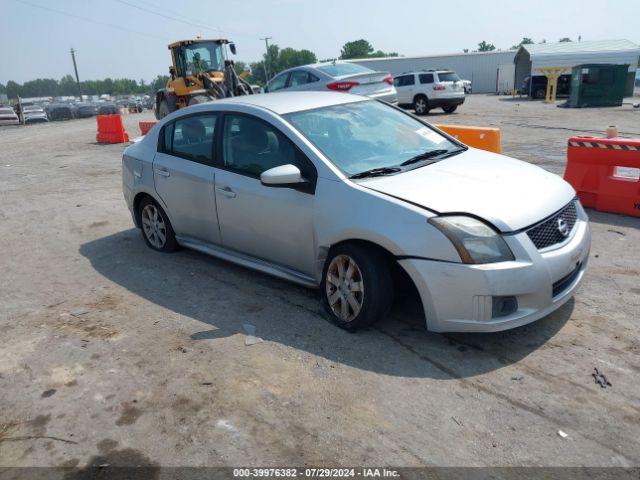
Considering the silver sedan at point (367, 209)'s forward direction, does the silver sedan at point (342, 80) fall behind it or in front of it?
behind

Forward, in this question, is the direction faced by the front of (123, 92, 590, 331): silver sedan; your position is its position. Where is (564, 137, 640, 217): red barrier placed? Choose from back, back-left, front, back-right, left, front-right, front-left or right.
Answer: left

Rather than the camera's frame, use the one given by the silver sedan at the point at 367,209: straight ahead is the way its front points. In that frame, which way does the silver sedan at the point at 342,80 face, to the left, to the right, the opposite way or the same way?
the opposite way

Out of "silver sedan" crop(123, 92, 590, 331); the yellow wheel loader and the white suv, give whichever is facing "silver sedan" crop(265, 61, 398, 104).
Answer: the yellow wheel loader

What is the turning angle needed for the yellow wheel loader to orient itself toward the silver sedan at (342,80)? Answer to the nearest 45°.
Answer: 0° — it already faces it

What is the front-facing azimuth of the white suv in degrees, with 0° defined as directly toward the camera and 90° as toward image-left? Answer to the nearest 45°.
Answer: approximately 135°

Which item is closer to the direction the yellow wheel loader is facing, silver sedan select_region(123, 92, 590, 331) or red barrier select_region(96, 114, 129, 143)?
the silver sedan

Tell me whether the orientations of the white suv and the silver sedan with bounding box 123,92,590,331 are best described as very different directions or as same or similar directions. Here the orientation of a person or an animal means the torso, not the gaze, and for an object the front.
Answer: very different directions

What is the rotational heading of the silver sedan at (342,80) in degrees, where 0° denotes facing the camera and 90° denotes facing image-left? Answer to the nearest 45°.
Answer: approximately 135°
